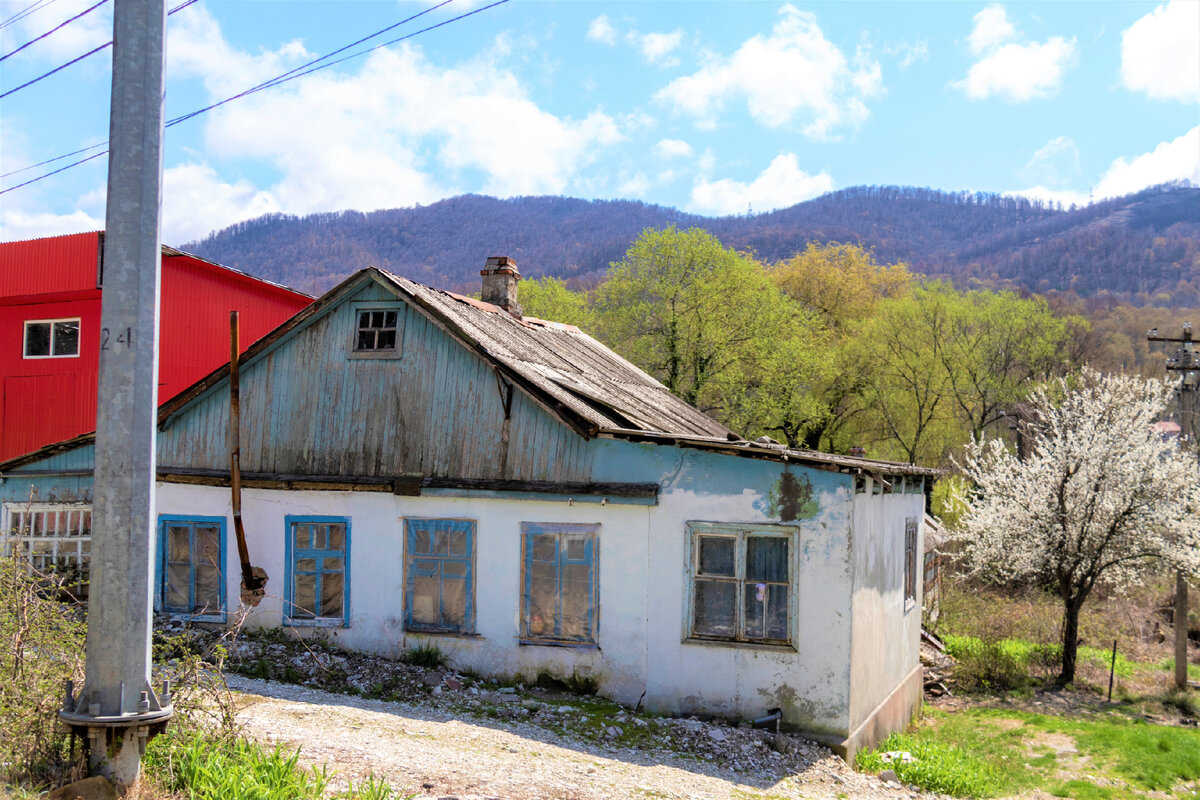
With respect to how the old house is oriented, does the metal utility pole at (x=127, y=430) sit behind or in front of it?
in front

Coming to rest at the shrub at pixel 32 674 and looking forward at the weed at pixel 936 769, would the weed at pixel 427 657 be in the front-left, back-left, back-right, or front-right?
front-left

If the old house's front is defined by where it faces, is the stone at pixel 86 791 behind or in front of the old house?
in front

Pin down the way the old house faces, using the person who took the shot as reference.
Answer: facing the viewer and to the left of the viewer

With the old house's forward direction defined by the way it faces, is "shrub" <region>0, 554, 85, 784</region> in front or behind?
in front
